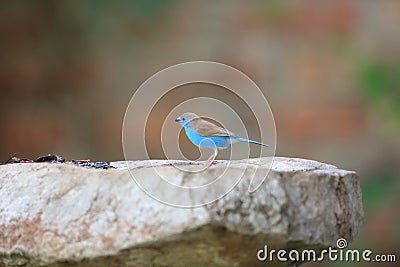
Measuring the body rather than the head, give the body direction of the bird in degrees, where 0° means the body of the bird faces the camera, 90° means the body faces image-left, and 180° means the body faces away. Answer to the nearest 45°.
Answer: approximately 90°
